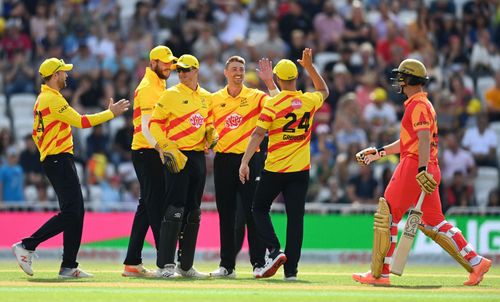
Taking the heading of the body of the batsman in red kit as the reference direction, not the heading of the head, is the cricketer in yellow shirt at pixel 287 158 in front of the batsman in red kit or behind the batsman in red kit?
in front

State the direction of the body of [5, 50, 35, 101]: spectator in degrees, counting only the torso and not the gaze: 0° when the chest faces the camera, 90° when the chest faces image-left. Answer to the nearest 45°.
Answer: approximately 0°

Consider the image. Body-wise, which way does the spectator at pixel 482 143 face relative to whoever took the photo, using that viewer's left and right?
facing the viewer

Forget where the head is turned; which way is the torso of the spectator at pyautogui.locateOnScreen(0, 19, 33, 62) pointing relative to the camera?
toward the camera

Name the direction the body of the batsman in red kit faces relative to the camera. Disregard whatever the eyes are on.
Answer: to the viewer's left

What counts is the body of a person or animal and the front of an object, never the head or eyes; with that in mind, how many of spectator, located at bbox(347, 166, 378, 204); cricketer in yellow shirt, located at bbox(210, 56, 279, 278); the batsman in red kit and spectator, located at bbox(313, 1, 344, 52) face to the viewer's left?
1

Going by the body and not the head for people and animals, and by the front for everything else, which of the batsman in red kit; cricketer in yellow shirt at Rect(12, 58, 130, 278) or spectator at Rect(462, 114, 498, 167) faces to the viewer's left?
the batsman in red kit

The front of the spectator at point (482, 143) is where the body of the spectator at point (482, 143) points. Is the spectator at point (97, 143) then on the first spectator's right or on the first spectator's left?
on the first spectator's right

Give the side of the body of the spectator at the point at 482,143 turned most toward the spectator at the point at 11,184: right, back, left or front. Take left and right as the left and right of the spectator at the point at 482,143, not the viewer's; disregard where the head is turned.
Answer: right

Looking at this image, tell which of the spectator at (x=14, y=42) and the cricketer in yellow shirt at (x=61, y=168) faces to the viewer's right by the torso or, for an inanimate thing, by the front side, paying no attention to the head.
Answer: the cricketer in yellow shirt

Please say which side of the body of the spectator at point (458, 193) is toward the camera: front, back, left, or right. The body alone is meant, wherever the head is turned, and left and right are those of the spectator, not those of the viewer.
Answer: front

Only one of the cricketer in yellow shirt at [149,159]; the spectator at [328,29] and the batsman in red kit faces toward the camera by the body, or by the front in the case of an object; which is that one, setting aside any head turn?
the spectator

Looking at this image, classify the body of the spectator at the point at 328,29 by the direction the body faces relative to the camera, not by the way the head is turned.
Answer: toward the camera
